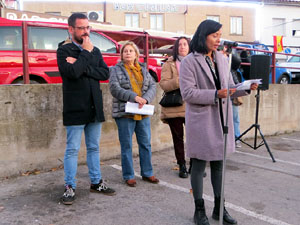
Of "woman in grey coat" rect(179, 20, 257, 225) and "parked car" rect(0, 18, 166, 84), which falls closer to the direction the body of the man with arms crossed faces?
the woman in grey coat

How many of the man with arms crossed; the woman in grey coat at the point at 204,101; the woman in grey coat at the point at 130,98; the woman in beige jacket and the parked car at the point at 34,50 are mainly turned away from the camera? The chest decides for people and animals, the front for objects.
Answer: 0

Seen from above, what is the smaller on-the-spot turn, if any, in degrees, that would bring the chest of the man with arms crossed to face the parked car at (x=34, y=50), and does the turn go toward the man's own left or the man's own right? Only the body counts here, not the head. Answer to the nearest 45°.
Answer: approximately 135° to the man's own left

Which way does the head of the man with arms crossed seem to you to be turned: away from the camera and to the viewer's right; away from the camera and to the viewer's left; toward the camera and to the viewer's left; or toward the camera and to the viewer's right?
toward the camera and to the viewer's right

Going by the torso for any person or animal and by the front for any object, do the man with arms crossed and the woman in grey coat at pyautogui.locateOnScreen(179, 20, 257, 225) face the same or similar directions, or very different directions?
same or similar directions

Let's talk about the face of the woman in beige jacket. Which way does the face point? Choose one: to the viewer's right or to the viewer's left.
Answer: to the viewer's right

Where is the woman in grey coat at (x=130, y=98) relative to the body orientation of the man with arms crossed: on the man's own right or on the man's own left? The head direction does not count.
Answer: on the man's own left

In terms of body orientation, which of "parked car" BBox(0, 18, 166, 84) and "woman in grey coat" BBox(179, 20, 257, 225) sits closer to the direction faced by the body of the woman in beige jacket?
the woman in grey coat

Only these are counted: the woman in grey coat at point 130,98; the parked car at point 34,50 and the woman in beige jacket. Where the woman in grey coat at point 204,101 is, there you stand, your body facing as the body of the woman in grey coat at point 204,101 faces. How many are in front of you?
0

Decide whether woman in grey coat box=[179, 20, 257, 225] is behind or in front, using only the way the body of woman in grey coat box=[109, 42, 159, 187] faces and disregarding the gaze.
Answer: in front
